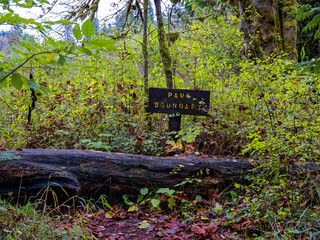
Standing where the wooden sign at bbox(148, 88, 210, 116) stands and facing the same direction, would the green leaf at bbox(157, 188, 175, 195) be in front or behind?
in front

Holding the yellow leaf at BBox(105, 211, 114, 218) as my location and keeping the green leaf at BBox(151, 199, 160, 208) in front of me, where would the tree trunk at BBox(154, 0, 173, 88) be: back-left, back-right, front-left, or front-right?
front-left

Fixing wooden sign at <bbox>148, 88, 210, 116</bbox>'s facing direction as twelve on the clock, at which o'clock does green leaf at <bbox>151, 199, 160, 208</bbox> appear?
The green leaf is roughly at 12 o'clock from the wooden sign.

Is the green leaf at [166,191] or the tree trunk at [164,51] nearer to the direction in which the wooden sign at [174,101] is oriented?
the green leaf

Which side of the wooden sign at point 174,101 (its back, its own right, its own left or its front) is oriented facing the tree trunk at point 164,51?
back

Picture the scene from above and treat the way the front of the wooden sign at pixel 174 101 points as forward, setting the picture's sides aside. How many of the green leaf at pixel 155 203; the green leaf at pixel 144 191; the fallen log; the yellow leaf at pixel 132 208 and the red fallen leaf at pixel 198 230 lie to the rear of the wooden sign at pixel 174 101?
0

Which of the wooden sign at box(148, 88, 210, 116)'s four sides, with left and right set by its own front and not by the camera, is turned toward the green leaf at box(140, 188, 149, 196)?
front

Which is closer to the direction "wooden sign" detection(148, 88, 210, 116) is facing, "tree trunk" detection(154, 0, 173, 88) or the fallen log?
the fallen log

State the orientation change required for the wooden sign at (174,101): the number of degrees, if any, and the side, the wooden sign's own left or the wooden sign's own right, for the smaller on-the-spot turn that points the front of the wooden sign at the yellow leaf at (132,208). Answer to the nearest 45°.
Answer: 0° — it already faces it

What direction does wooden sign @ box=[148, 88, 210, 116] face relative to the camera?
toward the camera

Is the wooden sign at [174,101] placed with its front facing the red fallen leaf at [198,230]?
yes
